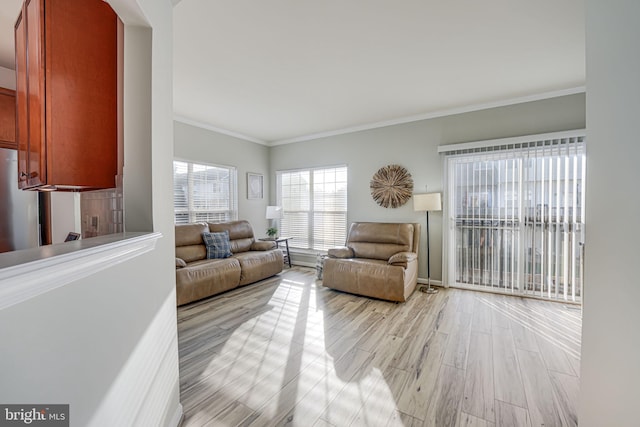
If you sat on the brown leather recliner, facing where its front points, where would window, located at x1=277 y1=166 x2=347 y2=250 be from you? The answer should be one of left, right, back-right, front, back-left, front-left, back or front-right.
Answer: right

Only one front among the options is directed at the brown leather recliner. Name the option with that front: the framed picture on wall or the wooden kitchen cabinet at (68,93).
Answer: the framed picture on wall

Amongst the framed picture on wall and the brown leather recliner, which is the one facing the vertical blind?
the framed picture on wall

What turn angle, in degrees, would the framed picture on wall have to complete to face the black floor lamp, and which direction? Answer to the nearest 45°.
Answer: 0° — it already faces it

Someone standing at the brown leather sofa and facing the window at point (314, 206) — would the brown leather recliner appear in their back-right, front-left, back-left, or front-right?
front-right

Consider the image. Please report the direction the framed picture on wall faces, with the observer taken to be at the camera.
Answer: facing the viewer and to the right of the viewer

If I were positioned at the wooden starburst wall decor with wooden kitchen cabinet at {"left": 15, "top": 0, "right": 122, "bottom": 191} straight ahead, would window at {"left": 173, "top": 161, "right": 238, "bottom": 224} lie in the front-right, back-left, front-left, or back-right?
front-right

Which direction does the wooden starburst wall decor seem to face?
toward the camera

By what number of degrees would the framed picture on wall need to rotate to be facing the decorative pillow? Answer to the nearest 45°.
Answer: approximately 90° to its right

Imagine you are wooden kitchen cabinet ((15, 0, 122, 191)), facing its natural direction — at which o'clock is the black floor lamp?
The black floor lamp is roughly at 6 o'clock from the wooden kitchen cabinet.
